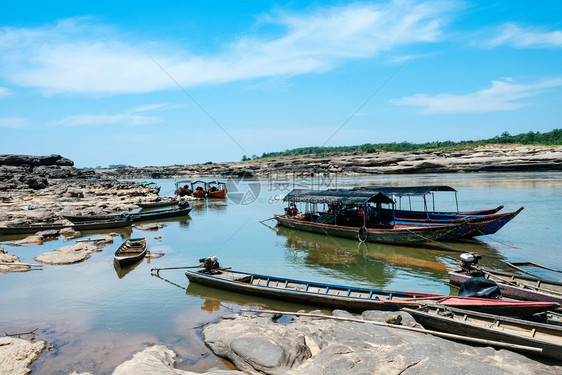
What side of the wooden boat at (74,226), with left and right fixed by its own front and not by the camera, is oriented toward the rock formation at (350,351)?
left

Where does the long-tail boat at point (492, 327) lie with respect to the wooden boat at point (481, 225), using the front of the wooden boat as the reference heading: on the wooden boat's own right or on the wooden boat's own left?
on the wooden boat's own right

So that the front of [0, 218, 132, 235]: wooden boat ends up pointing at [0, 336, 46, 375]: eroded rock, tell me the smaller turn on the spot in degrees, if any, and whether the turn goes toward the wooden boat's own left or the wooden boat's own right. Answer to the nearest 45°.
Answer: approximately 90° to the wooden boat's own right

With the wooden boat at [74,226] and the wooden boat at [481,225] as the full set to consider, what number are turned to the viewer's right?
2

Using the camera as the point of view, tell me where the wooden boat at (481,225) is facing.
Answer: facing to the right of the viewer

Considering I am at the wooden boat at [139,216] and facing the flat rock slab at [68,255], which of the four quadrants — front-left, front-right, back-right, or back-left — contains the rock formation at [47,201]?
back-right

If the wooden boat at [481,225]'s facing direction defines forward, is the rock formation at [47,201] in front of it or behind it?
behind

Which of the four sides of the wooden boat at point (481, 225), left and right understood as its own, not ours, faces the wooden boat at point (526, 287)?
right

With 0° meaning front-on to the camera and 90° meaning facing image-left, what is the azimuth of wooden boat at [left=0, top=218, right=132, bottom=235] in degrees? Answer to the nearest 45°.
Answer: approximately 270°

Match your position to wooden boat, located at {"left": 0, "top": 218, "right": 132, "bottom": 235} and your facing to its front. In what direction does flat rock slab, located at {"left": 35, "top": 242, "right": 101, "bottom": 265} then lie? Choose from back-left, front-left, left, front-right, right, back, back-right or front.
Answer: right

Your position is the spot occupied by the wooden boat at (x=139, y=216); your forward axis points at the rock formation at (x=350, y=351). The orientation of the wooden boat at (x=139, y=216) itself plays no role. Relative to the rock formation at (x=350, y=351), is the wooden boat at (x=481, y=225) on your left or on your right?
left
